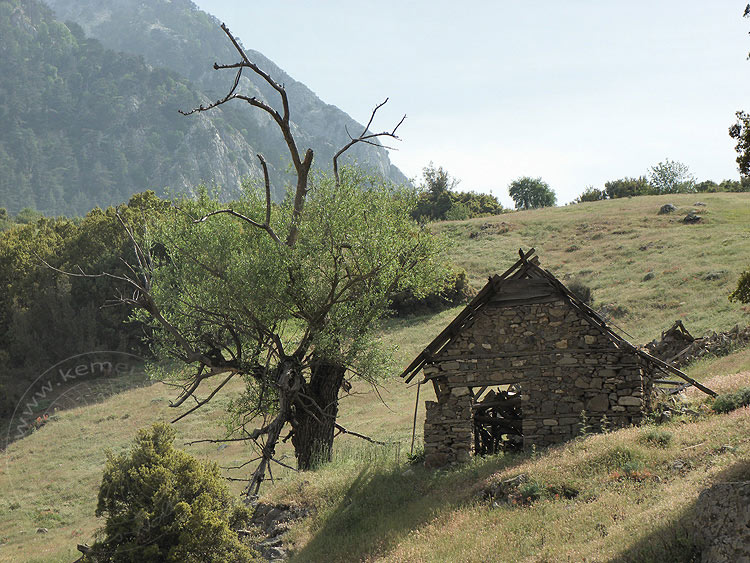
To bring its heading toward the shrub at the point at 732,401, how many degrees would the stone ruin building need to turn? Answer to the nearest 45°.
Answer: approximately 90° to its left

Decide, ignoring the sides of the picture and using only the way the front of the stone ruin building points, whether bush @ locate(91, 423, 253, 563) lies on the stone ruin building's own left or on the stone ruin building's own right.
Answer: on the stone ruin building's own right

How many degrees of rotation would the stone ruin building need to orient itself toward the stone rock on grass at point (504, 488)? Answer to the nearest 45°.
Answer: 0° — it already faces it

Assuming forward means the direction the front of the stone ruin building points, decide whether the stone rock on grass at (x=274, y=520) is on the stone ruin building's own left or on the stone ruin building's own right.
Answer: on the stone ruin building's own right

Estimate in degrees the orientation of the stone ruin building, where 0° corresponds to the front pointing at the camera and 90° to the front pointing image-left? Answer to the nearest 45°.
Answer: approximately 0°

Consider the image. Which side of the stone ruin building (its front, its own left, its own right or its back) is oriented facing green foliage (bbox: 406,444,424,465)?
right

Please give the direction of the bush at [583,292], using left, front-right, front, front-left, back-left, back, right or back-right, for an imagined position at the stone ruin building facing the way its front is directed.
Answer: back
